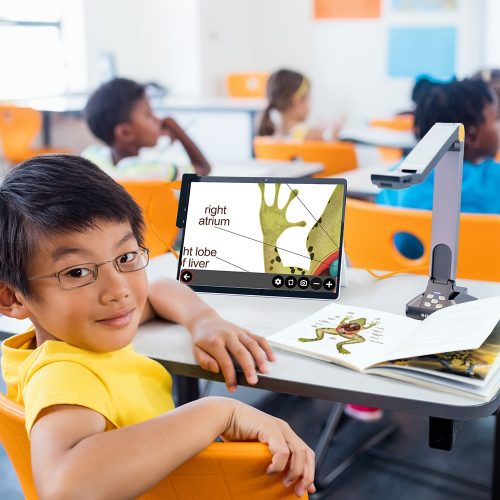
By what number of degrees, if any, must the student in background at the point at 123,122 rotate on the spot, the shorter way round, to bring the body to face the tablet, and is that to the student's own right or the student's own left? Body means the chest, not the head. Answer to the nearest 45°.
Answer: approximately 90° to the student's own right

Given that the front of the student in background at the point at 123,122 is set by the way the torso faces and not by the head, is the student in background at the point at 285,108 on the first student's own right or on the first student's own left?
on the first student's own left

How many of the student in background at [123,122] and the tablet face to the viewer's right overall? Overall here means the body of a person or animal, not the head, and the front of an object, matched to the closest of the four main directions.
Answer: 1

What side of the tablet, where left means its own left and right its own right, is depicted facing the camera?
front

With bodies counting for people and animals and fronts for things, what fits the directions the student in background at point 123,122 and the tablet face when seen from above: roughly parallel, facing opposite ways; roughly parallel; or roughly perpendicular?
roughly perpendicular

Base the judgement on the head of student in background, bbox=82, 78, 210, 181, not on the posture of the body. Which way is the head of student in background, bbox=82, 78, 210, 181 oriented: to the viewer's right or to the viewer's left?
to the viewer's right

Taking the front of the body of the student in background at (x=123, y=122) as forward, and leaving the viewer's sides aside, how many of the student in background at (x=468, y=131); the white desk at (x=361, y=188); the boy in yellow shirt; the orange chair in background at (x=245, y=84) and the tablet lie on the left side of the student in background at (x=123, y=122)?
1

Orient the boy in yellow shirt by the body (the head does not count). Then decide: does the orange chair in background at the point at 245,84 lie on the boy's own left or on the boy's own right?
on the boy's own left

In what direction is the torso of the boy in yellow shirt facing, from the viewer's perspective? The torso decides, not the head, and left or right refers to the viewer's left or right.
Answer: facing the viewer and to the right of the viewer

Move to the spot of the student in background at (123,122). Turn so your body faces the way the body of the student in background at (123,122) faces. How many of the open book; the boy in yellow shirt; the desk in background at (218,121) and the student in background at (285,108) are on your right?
2

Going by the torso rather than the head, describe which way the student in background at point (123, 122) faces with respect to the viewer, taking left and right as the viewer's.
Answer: facing to the right of the viewer
